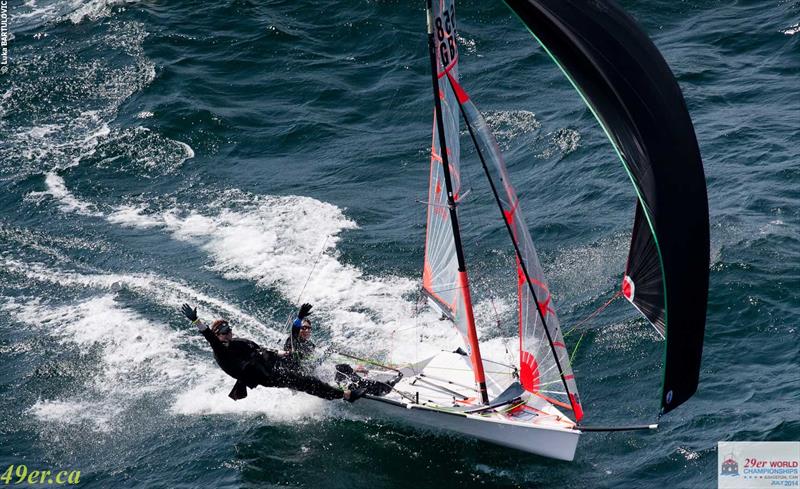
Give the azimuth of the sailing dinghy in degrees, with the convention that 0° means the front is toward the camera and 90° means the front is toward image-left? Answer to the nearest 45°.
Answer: approximately 315°
